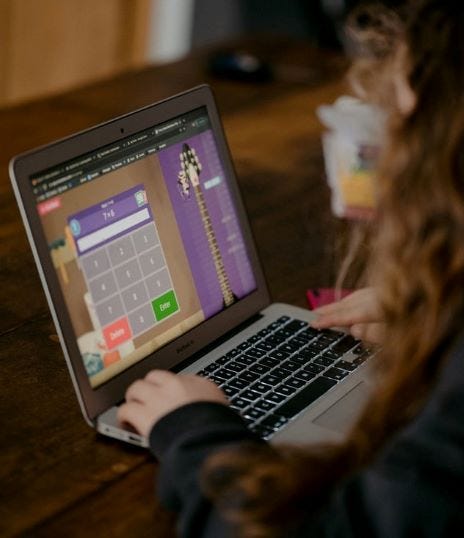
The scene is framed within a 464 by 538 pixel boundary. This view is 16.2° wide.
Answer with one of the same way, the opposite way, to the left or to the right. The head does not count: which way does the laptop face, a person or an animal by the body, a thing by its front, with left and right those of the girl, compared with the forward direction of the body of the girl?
the opposite way

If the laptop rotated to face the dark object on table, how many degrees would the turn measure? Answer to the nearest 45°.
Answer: approximately 135° to its left

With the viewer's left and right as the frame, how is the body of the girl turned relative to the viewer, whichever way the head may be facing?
facing away from the viewer and to the left of the viewer

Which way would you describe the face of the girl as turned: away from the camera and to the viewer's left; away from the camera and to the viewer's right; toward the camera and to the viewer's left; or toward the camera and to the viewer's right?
away from the camera and to the viewer's left
